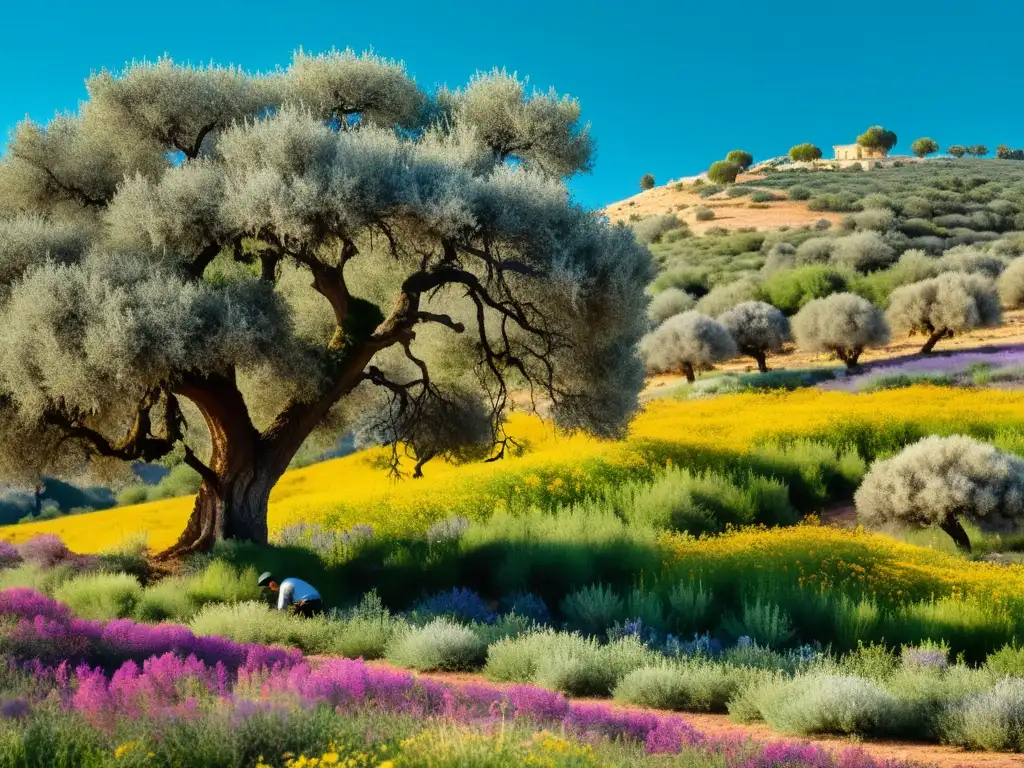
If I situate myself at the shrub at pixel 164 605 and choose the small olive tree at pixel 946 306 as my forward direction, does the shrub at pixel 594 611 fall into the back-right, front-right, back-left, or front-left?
front-right

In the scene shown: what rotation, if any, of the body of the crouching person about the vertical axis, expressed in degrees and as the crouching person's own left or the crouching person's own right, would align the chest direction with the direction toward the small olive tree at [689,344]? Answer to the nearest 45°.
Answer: approximately 135° to the crouching person's own right

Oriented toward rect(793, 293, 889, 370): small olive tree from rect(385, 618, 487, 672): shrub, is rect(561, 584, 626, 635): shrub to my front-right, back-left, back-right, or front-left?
front-right

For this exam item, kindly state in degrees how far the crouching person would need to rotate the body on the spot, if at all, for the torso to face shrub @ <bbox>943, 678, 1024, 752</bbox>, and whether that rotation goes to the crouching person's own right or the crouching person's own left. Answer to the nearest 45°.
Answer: approximately 135° to the crouching person's own left

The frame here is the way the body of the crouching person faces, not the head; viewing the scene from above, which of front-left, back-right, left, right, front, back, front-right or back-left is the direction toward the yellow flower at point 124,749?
left

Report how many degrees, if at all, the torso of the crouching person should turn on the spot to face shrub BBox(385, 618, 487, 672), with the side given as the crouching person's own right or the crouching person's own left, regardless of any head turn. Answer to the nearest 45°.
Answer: approximately 135° to the crouching person's own left

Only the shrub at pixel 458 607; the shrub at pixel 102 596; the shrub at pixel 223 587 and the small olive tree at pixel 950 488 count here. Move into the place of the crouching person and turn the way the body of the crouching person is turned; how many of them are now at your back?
2

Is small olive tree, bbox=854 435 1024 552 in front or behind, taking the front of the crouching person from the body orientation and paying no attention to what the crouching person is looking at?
behind

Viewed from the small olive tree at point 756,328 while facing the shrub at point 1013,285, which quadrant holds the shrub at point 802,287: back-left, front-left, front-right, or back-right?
front-left

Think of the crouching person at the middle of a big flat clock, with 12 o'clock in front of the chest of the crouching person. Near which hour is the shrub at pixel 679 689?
The shrub is roughly at 8 o'clock from the crouching person.

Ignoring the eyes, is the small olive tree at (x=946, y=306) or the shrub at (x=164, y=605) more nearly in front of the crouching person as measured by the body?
the shrub

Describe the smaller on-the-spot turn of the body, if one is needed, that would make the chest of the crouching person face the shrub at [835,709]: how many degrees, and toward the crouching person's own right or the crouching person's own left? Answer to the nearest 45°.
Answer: approximately 135° to the crouching person's own left

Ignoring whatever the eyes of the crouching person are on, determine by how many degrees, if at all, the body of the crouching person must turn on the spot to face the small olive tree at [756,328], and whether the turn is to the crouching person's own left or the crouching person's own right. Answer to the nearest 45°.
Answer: approximately 135° to the crouching person's own right

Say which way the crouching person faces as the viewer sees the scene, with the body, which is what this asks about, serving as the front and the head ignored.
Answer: to the viewer's left

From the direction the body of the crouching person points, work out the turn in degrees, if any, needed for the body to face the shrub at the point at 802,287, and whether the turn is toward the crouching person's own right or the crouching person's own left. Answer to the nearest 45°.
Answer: approximately 135° to the crouching person's own right

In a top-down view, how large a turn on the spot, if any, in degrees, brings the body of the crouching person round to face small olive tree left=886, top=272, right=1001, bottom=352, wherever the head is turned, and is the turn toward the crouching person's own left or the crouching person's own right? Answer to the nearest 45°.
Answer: approximately 135° to the crouching person's own right

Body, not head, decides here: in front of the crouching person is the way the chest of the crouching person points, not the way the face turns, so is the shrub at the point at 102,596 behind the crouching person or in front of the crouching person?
in front
